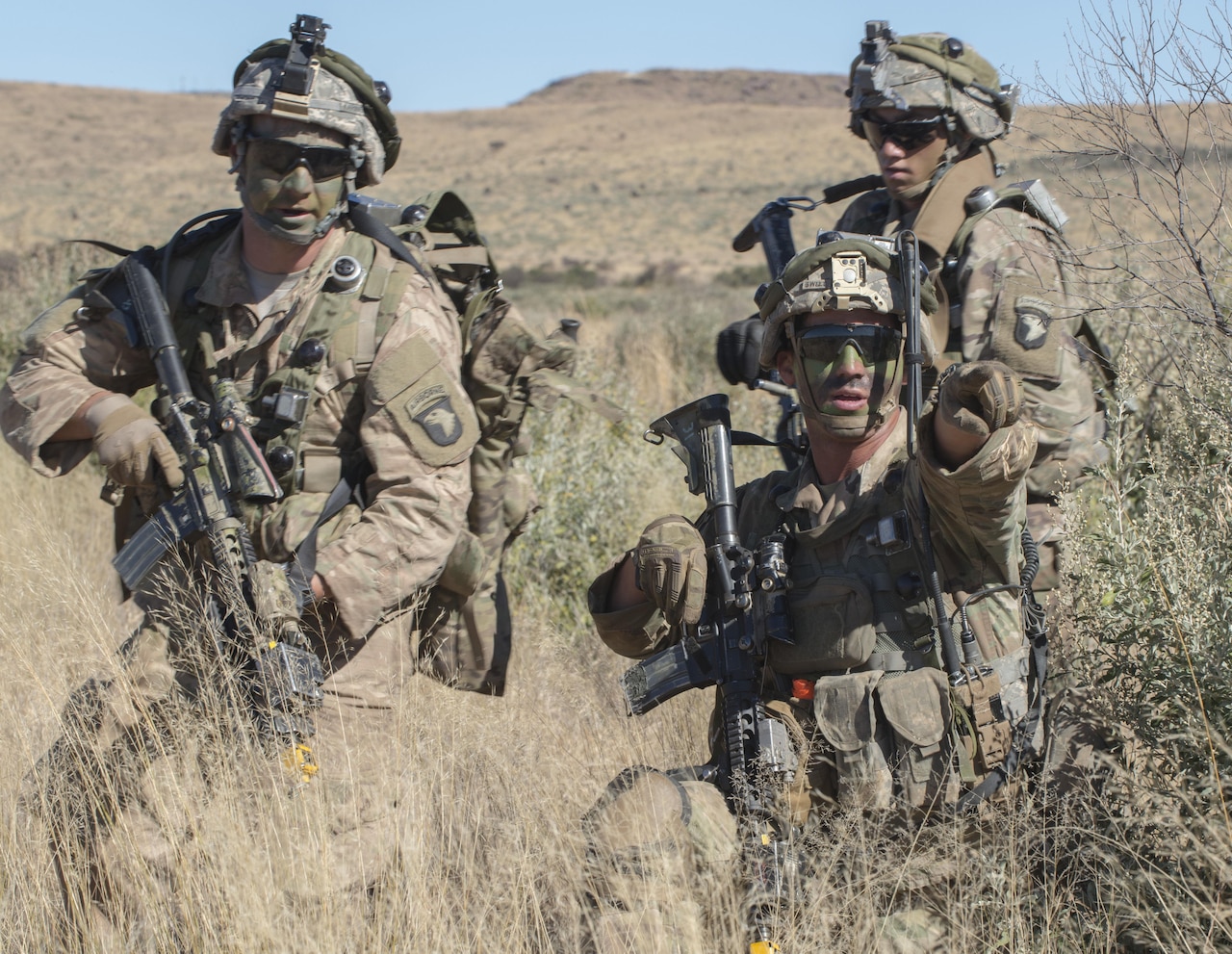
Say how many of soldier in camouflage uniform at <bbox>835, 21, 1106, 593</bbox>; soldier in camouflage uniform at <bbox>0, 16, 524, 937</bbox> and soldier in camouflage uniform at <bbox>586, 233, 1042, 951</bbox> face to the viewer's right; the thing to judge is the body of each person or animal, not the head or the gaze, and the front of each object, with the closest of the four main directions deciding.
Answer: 0

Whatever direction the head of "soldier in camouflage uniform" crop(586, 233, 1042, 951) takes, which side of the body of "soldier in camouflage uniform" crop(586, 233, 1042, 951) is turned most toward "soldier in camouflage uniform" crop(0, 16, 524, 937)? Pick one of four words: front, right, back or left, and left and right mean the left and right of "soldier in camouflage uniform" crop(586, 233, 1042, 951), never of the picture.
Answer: right

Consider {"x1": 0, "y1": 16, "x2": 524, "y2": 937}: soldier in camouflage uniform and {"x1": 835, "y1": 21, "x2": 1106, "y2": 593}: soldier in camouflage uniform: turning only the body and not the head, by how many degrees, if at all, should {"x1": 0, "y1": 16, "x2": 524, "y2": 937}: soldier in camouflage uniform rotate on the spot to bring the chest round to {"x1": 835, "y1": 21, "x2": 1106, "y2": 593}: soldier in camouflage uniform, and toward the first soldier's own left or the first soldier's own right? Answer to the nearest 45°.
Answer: approximately 135° to the first soldier's own left

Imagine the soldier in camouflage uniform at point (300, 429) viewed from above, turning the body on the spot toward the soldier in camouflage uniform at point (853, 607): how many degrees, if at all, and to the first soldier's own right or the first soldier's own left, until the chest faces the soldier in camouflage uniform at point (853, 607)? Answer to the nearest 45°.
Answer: approximately 90° to the first soldier's own left

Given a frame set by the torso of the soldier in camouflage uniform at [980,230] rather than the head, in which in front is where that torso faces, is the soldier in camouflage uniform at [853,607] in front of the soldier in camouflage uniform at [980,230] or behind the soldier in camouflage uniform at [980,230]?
in front

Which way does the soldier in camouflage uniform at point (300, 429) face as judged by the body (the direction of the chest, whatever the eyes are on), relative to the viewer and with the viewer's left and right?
facing the viewer and to the left of the viewer

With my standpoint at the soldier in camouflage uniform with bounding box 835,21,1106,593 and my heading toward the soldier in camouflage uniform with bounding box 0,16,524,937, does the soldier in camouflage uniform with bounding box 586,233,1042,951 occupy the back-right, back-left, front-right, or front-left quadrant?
front-left

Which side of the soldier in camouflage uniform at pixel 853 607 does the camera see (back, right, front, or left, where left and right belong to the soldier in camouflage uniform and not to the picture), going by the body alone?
front

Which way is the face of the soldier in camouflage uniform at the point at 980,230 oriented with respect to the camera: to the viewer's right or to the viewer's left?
to the viewer's left

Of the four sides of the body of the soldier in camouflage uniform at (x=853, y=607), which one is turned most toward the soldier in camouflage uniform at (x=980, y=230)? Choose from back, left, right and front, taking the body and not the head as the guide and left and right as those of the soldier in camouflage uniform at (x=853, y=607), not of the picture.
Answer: back

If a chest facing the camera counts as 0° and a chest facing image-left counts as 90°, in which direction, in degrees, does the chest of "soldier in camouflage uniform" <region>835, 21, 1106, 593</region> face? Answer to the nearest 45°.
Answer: approximately 45°

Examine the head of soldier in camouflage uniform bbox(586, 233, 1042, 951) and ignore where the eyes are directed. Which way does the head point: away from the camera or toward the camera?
toward the camera

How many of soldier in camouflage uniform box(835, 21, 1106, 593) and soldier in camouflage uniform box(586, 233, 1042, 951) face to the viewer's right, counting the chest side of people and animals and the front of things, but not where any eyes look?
0

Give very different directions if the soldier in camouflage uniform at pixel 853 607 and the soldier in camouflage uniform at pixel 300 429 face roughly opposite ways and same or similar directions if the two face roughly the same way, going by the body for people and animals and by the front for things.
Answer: same or similar directions
